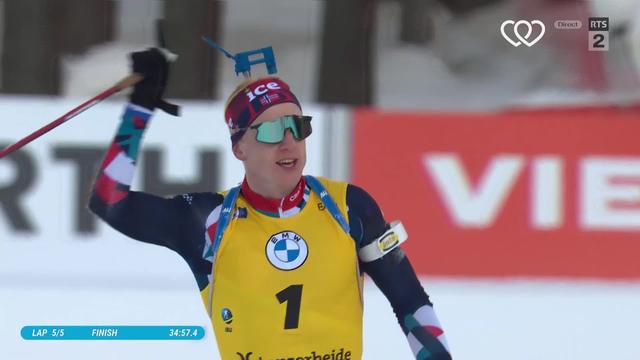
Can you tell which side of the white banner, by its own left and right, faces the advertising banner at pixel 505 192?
left

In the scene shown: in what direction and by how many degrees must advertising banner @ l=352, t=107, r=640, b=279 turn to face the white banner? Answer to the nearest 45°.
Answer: approximately 90° to its right

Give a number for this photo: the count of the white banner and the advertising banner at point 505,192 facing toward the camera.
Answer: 2

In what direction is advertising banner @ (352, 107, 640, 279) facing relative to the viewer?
toward the camera

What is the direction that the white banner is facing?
toward the camera
